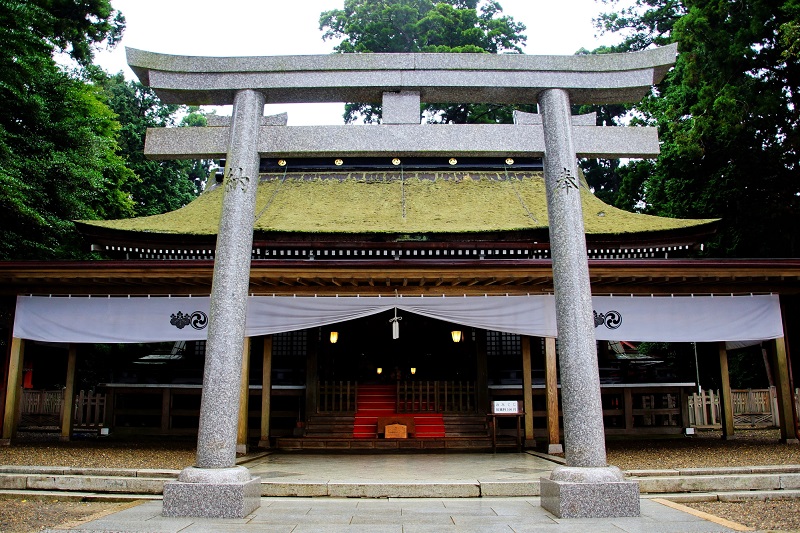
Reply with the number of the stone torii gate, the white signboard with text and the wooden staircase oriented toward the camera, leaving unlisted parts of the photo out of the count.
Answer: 3

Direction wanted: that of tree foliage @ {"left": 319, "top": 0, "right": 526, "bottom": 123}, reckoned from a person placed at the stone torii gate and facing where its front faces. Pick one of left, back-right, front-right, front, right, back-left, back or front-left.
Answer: back

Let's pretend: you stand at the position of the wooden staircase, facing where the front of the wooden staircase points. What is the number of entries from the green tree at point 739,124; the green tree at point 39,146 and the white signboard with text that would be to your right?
1

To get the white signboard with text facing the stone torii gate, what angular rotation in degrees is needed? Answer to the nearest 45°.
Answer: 0° — it already faces it

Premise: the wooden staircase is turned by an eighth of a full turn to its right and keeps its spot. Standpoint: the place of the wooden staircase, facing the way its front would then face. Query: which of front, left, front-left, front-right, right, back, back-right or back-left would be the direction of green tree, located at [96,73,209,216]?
right

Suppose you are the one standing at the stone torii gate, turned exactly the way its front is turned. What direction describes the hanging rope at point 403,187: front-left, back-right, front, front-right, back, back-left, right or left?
back

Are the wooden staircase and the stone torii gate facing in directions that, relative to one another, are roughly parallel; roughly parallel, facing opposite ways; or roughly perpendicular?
roughly parallel

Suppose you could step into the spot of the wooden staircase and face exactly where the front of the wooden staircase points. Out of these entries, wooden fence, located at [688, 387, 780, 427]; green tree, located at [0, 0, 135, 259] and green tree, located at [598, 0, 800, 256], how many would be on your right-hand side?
1

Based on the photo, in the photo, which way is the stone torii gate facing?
toward the camera

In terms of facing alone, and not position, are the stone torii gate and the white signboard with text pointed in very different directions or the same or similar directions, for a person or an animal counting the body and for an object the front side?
same or similar directions

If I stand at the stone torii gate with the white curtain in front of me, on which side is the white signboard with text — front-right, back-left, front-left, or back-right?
front-right

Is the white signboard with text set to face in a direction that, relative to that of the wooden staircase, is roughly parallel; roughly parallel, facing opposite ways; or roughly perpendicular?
roughly parallel

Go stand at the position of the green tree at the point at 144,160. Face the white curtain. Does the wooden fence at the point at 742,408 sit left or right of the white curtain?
left

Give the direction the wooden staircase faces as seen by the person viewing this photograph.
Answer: facing the viewer

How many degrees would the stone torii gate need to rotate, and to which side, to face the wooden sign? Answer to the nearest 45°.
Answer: approximately 180°
